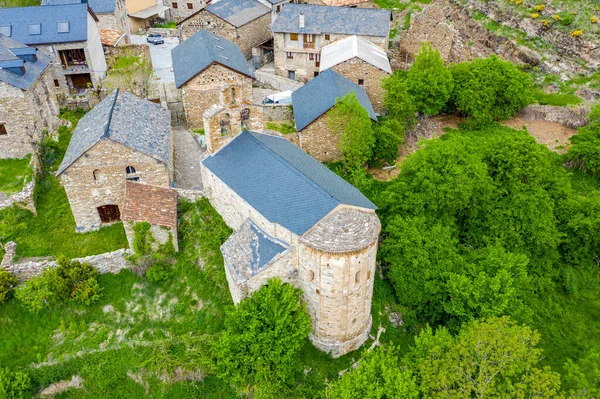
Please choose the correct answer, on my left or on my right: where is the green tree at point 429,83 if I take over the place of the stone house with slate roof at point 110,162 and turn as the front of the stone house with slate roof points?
on my left

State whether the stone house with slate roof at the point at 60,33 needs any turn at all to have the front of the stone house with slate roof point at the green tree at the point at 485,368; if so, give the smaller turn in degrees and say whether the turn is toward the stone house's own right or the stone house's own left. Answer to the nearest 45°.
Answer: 0° — it already faces it

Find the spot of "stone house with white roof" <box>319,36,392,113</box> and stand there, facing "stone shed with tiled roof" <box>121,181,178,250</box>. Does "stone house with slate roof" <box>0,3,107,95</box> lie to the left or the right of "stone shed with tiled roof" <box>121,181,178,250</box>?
right

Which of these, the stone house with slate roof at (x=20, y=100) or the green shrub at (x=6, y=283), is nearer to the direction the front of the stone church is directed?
the stone house with slate roof

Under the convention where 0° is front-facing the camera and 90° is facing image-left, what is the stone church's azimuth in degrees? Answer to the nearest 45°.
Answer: approximately 135°

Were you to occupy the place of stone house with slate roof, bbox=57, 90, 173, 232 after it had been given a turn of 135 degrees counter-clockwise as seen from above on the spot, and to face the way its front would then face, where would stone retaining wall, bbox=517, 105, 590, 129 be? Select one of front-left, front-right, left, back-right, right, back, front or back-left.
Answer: front-right

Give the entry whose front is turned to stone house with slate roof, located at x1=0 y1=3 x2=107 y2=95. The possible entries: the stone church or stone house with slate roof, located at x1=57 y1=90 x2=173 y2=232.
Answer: the stone church

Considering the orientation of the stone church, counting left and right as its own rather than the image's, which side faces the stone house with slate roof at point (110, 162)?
front

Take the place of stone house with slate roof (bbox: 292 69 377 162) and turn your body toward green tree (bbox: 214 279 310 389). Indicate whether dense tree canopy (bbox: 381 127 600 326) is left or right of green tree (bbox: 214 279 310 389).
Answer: left

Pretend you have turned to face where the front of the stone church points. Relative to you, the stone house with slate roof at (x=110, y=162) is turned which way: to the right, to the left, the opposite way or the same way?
the opposite way

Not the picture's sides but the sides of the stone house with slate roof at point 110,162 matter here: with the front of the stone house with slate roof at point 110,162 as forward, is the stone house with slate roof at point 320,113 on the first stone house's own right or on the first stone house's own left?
on the first stone house's own left

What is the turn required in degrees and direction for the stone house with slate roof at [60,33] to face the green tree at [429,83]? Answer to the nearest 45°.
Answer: approximately 45° to its left

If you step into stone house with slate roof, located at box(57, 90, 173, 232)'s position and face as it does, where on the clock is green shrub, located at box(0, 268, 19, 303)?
The green shrub is roughly at 2 o'clock from the stone house with slate roof.

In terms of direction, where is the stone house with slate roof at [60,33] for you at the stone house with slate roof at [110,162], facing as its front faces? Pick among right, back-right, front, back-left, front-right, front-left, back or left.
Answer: back
